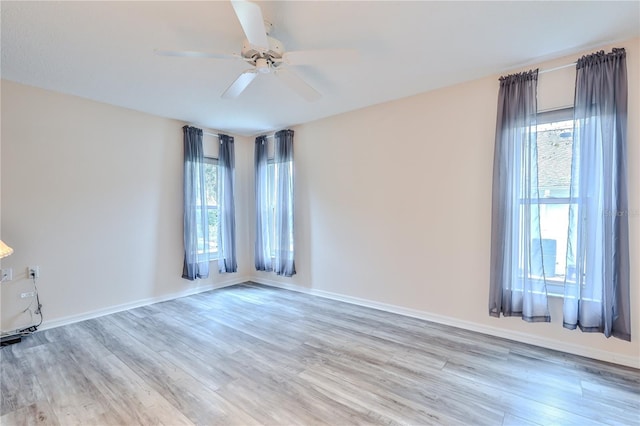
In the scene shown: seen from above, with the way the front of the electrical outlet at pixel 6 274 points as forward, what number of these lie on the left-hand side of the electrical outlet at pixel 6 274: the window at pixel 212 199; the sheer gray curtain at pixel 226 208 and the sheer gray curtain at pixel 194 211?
3

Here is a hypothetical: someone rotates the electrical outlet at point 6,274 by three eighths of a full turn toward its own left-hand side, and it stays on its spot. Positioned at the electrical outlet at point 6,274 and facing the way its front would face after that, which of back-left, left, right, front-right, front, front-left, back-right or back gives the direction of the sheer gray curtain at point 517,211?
right

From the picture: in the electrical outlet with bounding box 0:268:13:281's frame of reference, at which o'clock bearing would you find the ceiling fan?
The ceiling fan is roughly at 11 o'clock from the electrical outlet.

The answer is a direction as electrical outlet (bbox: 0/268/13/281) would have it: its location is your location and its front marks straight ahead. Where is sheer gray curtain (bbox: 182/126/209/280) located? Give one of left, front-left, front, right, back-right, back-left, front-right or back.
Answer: left

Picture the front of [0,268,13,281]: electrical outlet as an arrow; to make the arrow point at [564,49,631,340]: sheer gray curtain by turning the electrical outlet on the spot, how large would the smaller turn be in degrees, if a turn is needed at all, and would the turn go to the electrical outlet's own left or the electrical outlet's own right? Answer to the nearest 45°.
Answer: approximately 45° to the electrical outlet's own left

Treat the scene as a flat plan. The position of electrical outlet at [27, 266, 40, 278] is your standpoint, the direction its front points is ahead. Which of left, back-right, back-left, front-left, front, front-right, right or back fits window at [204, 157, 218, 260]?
left

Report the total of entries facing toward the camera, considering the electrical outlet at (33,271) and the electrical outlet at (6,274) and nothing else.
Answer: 2

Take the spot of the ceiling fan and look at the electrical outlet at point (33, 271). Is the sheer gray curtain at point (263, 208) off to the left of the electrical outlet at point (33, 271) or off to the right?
right

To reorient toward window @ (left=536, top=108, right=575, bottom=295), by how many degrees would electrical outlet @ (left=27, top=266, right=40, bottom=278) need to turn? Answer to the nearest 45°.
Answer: approximately 45° to its left

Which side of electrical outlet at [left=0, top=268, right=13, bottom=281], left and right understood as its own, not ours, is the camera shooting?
front

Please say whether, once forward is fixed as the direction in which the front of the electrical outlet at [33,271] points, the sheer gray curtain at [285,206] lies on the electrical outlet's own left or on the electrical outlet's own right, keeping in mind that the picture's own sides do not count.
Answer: on the electrical outlet's own left

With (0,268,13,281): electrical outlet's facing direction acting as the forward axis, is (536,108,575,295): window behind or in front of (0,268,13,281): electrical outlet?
in front
